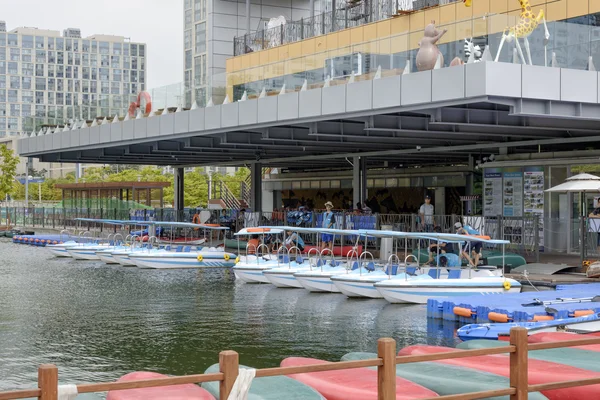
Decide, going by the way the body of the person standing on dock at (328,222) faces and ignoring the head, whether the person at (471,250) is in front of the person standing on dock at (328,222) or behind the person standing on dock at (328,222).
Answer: in front

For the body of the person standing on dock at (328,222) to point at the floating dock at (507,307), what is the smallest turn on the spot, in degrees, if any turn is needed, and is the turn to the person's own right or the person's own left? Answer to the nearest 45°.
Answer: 0° — they already face it

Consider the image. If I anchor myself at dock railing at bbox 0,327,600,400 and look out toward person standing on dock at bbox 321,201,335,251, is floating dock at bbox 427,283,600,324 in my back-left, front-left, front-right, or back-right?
front-right

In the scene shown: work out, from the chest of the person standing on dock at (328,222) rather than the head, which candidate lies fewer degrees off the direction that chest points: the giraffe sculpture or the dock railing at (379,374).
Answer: the dock railing

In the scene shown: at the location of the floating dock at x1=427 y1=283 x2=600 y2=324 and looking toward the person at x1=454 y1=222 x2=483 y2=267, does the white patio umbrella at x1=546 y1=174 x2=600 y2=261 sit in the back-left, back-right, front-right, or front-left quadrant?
front-right

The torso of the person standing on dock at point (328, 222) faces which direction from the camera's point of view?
toward the camera

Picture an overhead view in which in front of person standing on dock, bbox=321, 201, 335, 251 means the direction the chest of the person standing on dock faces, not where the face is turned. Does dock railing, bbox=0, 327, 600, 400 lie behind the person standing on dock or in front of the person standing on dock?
in front

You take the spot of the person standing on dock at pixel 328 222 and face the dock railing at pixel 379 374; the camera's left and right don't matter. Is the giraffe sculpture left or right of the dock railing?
left

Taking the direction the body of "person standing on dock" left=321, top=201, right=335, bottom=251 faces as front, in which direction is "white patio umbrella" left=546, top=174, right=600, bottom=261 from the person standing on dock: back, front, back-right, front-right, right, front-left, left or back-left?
front-left
